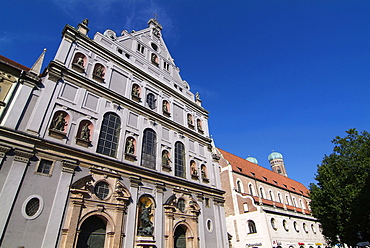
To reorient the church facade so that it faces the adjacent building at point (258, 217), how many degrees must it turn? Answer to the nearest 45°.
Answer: approximately 90° to its left

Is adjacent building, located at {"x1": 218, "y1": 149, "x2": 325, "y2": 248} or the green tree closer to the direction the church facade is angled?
the green tree

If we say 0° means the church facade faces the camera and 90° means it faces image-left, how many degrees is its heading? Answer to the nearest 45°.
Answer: approximately 315°

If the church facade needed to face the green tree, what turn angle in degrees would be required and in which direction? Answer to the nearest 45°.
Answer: approximately 45° to its left
